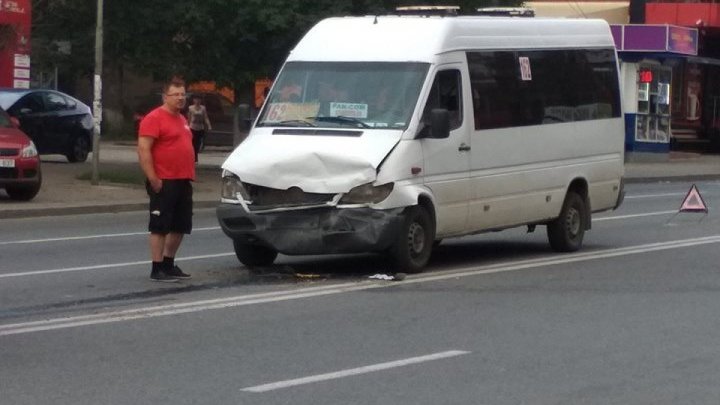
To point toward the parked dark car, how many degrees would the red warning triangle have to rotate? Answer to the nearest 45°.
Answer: approximately 135° to its right

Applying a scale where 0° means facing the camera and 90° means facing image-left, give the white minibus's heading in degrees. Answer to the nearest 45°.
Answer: approximately 45°

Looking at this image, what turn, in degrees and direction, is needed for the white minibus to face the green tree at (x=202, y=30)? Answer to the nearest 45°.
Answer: approximately 135° to its right

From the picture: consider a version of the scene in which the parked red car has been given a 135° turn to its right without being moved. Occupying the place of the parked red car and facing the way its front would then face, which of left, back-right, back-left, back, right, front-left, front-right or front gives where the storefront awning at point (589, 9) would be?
back-right

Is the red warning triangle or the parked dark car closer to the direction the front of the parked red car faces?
the red warning triangle

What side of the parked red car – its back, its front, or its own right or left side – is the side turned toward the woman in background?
left

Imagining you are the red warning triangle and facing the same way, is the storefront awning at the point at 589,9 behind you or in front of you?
behind

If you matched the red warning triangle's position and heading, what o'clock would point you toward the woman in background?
The woman in background is roughly at 4 o'clock from the red warning triangle.

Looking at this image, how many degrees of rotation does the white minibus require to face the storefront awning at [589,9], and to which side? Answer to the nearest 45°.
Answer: approximately 135° to its right

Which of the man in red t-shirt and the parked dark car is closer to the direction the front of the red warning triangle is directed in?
the man in red t-shirt

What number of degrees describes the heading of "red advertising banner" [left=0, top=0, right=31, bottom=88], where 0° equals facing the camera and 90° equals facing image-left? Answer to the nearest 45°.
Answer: approximately 0°

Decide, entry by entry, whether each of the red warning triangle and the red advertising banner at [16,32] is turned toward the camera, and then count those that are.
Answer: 2
